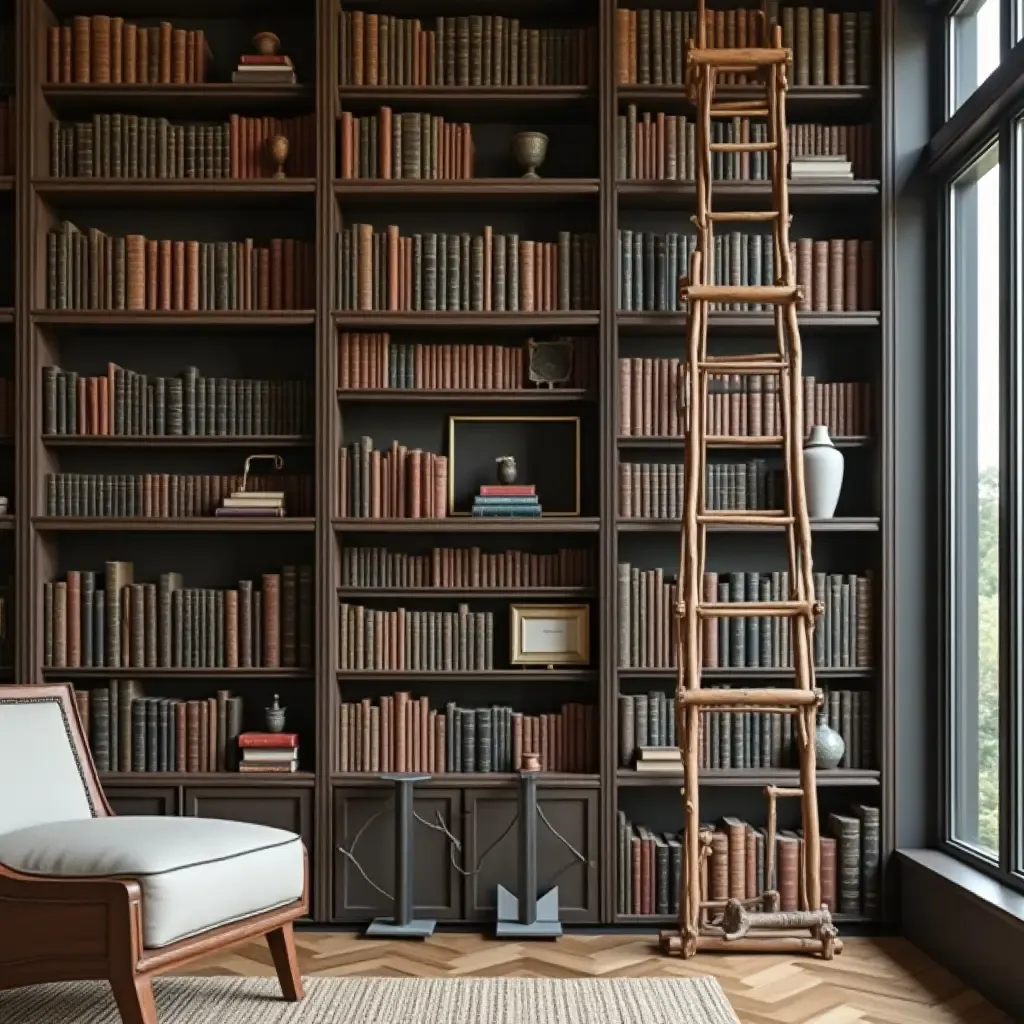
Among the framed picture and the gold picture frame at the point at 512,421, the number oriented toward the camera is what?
2

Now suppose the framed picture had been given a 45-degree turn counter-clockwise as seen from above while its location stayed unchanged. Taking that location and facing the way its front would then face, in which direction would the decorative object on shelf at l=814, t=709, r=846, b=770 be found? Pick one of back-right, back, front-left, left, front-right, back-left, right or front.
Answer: front-left

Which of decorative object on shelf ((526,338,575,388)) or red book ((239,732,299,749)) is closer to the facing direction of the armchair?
the decorative object on shelf

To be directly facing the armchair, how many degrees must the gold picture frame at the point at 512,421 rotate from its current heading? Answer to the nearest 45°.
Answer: approximately 45° to its right

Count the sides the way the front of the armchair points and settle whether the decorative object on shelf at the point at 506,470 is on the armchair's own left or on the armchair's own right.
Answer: on the armchair's own left

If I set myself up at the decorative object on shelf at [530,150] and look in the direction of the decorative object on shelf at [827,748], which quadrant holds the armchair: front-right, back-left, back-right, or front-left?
back-right

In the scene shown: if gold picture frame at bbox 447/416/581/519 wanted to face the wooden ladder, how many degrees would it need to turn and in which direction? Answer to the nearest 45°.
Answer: approximately 45° to its left

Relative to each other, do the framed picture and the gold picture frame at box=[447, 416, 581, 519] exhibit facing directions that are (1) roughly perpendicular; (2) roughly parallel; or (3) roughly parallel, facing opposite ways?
roughly parallel

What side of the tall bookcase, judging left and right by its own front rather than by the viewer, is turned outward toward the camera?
front

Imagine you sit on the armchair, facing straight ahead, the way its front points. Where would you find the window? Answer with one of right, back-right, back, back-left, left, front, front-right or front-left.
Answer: front-left
